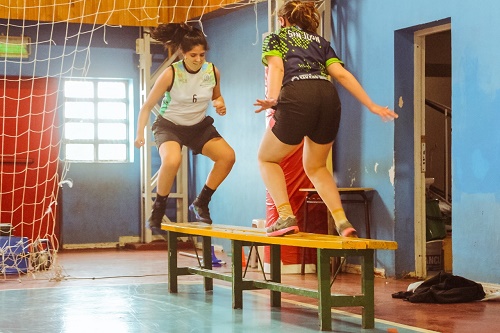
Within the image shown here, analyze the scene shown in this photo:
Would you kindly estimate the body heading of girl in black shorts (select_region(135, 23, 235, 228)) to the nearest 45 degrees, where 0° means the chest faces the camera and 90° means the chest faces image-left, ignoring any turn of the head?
approximately 315°

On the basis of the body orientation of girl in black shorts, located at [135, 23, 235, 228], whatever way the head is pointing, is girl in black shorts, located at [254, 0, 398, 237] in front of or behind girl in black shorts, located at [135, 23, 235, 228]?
in front

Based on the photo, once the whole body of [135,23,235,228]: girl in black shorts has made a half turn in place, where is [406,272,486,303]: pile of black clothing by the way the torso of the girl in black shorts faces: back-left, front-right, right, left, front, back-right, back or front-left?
back-right

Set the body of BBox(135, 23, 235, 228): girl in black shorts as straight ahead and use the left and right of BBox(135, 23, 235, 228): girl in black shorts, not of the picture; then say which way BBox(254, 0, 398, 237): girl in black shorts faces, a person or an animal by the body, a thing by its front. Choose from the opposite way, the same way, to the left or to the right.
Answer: the opposite way

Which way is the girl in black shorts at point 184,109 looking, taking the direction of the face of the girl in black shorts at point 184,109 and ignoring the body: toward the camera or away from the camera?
toward the camera

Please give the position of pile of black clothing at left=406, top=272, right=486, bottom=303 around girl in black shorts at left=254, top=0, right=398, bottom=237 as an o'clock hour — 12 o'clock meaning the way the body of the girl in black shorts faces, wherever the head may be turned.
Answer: The pile of black clothing is roughly at 3 o'clock from the girl in black shorts.

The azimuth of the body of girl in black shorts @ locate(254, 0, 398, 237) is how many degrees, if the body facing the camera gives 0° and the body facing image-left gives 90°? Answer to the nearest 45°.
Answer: approximately 135°
